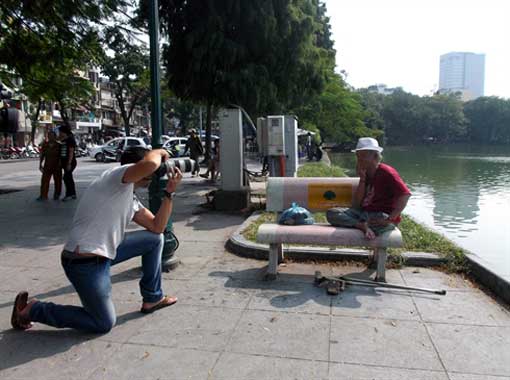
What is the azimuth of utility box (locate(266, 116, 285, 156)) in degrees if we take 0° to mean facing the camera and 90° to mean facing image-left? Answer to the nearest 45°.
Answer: approximately 0°

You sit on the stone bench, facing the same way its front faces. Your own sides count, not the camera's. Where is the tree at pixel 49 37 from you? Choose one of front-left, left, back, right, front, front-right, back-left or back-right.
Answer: back-right

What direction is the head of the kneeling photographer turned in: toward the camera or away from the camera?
away from the camera

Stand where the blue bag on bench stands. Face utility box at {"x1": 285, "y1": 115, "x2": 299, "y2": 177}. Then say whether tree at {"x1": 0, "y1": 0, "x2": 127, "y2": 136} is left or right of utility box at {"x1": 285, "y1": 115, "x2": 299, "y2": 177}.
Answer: left

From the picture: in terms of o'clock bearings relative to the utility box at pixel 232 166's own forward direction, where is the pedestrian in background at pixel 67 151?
The pedestrian in background is roughly at 4 o'clock from the utility box.

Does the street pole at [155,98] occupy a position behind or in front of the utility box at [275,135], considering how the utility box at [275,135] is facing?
in front

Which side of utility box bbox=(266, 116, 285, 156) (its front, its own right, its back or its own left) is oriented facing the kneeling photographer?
front

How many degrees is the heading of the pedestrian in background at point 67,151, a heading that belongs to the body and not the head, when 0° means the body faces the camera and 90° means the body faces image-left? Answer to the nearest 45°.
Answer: approximately 45°

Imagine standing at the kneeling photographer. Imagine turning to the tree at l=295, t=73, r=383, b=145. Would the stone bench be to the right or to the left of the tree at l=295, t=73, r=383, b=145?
right

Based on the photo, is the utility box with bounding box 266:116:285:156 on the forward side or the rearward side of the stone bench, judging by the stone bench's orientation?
on the rearward side

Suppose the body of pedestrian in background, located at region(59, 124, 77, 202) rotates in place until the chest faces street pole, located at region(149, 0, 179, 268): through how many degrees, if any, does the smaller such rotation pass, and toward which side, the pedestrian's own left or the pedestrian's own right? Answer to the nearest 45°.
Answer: approximately 45° to the pedestrian's own left

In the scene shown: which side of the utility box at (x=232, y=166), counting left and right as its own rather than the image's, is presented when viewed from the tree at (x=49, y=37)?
right
